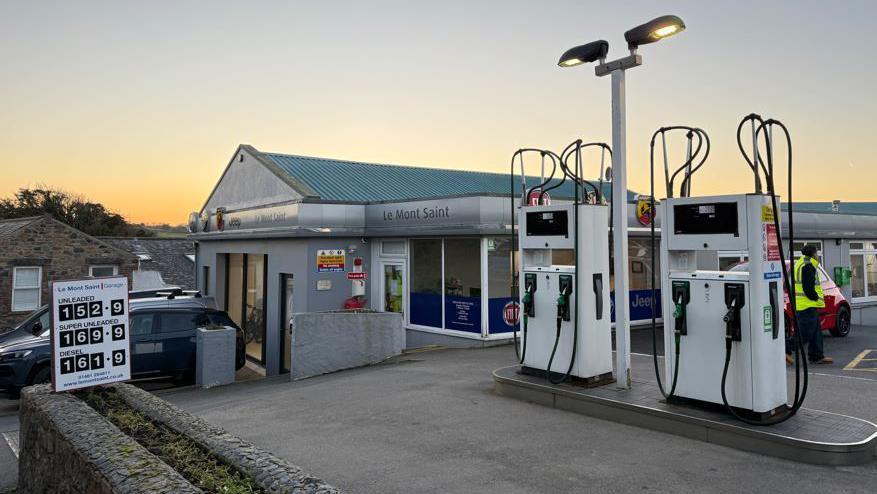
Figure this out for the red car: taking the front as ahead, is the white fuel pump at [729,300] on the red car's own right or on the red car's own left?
on the red car's own right

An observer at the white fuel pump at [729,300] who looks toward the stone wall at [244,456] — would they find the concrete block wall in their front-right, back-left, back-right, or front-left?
front-right

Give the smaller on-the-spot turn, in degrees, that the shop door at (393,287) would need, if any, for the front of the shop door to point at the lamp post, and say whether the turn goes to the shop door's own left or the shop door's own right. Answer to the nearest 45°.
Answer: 0° — it already faces it

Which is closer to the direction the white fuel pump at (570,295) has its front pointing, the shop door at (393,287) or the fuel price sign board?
the fuel price sign board

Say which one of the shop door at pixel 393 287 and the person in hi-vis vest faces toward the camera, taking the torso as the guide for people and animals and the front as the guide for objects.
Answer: the shop door

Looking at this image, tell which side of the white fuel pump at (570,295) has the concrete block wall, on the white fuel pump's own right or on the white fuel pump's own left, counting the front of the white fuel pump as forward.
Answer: on the white fuel pump's own right

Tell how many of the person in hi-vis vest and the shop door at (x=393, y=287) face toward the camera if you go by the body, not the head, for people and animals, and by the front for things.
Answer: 1

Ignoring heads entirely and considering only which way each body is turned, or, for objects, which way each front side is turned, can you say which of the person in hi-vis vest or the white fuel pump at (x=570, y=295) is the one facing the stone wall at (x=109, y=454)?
the white fuel pump

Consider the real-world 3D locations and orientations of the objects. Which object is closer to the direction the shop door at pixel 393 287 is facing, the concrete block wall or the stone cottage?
the concrete block wall

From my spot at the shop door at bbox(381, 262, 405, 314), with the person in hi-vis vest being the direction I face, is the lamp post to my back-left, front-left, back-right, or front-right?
front-right

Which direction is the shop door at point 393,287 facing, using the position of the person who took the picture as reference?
facing the viewer

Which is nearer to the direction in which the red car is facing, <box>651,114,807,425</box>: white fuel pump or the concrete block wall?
the white fuel pump
